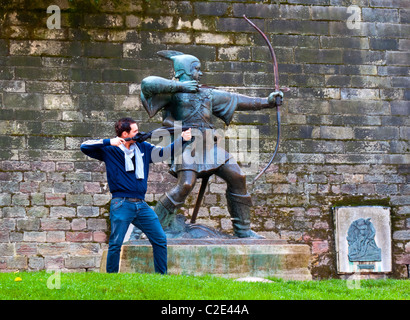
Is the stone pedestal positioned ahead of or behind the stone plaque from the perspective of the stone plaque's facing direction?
ahead

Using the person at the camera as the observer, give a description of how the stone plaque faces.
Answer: facing the viewer

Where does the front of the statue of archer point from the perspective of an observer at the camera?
facing the viewer and to the right of the viewer

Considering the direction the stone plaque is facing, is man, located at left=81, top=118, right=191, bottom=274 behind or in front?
in front

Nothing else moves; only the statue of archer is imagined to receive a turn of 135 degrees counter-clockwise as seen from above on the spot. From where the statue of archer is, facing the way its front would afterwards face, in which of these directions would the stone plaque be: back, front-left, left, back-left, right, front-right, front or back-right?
front-right
